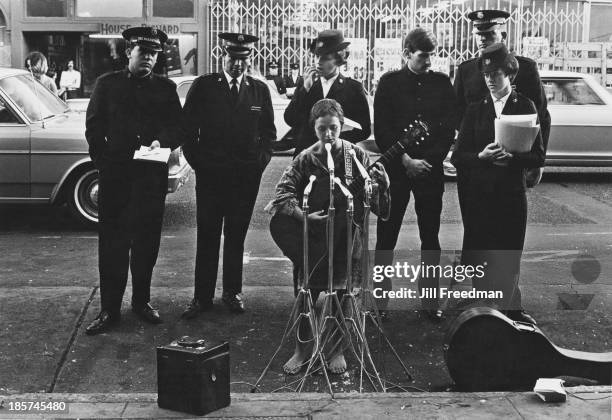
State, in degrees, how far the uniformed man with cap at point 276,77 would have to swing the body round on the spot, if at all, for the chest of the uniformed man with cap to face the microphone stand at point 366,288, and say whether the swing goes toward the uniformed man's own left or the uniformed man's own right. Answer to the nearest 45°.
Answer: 0° — they already face it

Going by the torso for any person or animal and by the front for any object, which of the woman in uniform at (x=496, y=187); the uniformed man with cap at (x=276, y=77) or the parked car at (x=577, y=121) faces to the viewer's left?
the parked car

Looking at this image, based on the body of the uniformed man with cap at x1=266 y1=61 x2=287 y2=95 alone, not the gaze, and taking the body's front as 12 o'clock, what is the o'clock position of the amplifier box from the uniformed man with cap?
The amplifier box is roughly at 12 o'clock from the uniformed man with cap.

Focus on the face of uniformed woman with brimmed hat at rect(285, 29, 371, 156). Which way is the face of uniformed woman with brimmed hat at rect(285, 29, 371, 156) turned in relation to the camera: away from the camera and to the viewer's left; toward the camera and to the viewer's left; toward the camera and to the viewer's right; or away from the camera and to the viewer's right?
toward the camera and to the viewer's left

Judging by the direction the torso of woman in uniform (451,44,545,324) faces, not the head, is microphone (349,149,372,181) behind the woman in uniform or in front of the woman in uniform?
in front

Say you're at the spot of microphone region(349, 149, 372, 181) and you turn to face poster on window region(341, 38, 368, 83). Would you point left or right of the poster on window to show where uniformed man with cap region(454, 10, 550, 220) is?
right

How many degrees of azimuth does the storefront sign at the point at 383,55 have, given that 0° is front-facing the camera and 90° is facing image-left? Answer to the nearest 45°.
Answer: approximately 0°

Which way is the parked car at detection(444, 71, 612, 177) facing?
to the viewer's left

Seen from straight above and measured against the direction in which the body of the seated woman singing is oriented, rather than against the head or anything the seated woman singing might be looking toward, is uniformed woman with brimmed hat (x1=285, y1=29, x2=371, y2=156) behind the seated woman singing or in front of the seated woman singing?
behind
